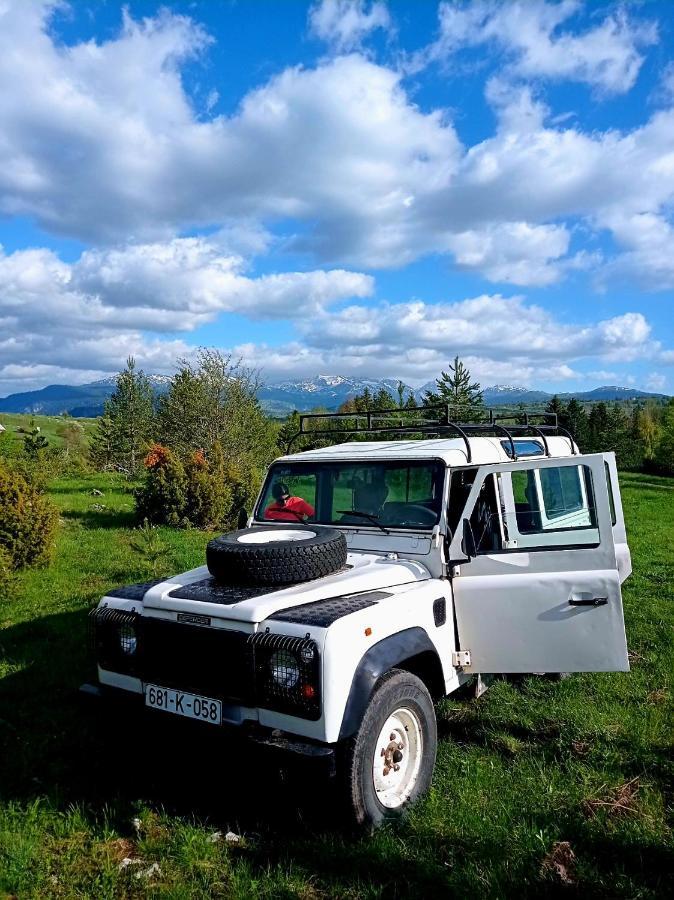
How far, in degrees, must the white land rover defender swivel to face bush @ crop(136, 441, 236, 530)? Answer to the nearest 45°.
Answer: approximately 135° to its right

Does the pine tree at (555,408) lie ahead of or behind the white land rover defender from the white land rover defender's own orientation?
behind

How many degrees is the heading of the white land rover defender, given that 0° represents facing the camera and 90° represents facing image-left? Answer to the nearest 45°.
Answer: approximately 45°

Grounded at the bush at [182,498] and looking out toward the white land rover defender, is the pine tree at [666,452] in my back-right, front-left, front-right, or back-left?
back-left

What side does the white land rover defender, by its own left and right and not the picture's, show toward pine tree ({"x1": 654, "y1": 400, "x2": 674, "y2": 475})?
back

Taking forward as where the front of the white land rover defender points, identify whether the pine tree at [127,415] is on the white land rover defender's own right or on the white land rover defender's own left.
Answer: on the white land rover defender's own right

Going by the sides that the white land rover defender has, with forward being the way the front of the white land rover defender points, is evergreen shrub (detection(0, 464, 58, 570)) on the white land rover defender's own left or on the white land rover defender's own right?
on the white land rover defender's own right

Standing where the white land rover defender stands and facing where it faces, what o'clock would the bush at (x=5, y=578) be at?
The bush is roughly at 3 o'clock from the white land rover defender.
